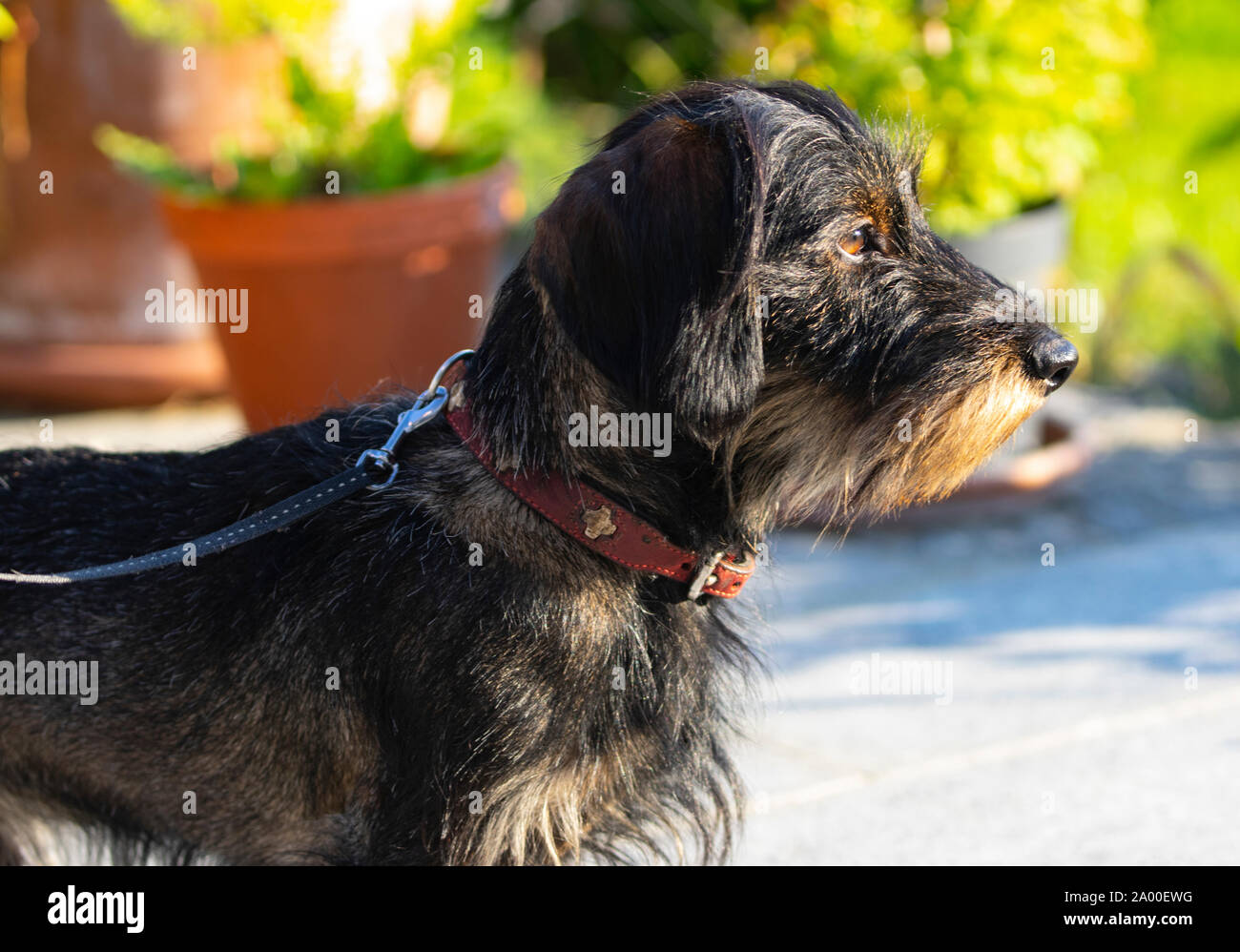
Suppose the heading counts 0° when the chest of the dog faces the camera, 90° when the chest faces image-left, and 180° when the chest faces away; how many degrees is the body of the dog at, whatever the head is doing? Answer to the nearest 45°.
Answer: approximately 270°

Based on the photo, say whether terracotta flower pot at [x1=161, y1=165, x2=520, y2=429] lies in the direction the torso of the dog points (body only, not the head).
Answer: no
